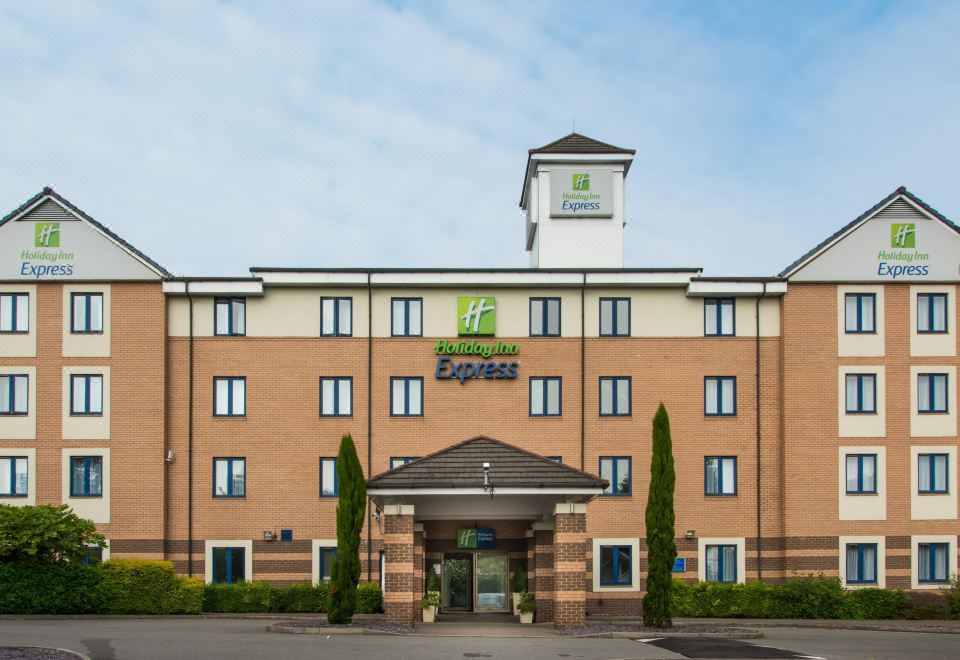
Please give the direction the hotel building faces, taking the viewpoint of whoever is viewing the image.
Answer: facing the viewer

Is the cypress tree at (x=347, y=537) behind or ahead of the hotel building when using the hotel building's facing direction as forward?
ahead
